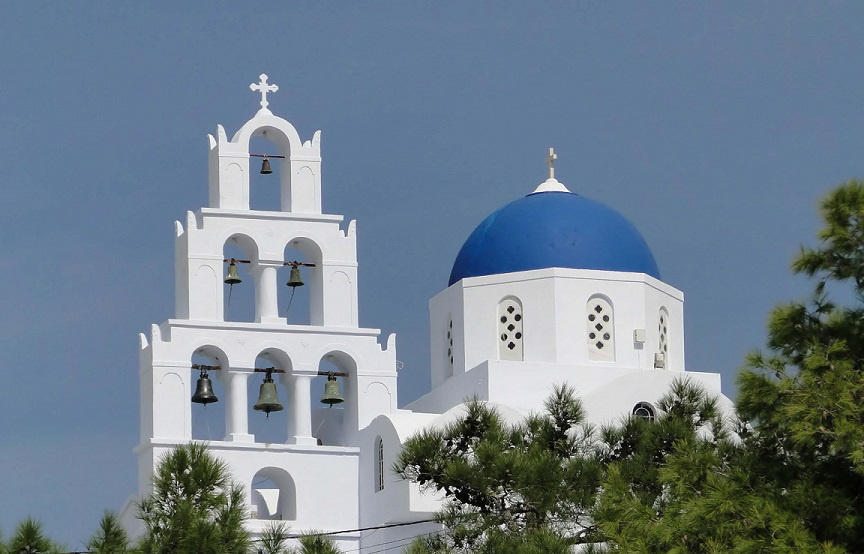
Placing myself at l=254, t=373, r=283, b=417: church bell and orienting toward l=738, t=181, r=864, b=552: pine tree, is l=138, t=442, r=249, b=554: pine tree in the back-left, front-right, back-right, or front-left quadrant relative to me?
front-right

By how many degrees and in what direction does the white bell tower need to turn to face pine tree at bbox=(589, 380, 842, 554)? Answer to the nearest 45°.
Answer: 0° — it already faces it

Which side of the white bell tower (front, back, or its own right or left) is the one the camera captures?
front

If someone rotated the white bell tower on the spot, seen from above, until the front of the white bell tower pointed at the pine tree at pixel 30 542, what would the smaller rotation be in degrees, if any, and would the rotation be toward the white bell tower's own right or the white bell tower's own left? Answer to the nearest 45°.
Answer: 0° — it already faces it

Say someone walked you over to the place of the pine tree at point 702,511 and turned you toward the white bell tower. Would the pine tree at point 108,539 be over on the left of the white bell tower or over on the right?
left

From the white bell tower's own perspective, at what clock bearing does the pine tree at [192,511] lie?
The pine tree is roughly at 12 o'clock from the white bell tower.

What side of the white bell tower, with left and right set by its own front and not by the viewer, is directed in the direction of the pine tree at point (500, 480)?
front

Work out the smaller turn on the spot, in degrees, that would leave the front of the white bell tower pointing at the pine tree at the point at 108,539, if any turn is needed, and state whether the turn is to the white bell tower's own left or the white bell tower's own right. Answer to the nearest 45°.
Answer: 0° — it already faces it

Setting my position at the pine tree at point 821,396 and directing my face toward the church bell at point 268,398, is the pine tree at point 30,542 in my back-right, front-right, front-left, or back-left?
front-left
